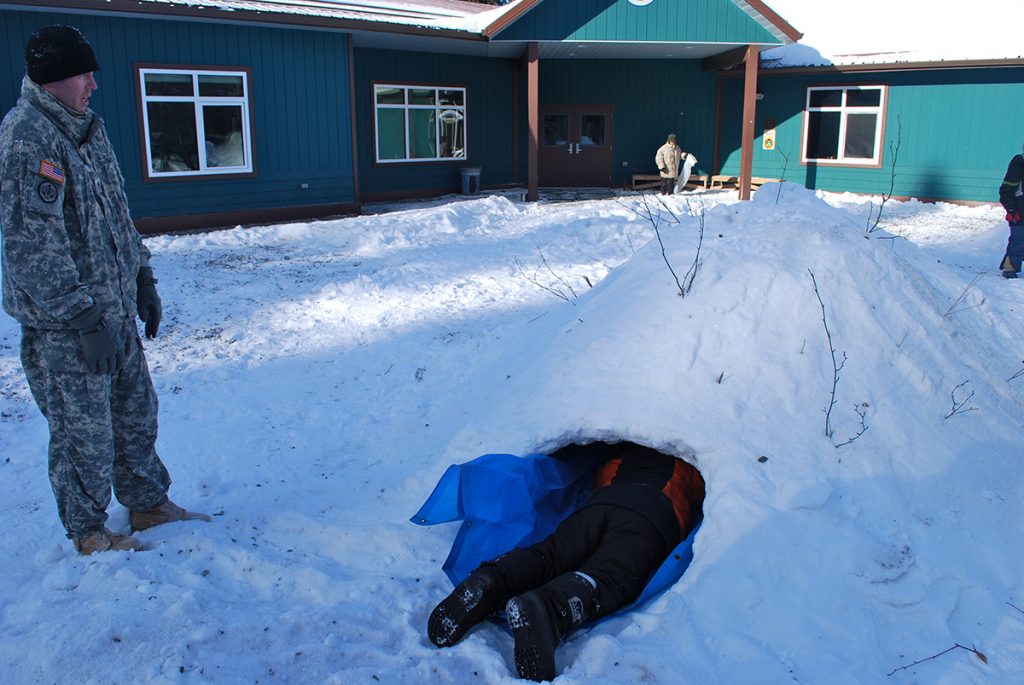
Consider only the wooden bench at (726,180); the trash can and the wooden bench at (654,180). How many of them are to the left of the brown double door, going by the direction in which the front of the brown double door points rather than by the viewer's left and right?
2

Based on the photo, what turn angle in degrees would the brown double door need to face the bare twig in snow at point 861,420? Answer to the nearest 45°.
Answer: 0° — it already faces it

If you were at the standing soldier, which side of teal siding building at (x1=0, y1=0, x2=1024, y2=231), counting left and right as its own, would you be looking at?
front

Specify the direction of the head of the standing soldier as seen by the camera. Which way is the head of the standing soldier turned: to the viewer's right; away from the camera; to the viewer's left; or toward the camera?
to the viewer's right

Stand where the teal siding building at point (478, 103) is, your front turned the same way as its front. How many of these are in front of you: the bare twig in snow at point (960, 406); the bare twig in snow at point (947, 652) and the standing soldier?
3

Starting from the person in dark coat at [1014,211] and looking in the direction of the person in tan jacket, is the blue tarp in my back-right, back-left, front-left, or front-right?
back-left

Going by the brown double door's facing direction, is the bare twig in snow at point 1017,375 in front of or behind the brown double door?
in front

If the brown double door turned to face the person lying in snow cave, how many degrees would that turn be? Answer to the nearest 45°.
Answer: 0° — it already faces them

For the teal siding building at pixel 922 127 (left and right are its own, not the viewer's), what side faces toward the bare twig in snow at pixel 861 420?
front

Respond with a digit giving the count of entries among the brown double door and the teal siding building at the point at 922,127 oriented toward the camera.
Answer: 2

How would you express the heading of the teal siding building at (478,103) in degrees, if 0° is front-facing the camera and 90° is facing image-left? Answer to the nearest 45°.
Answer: approximately 0°
